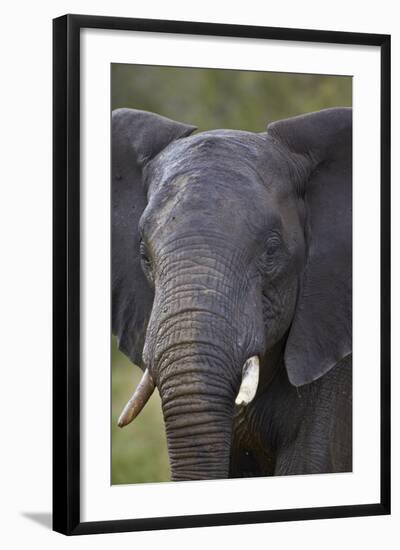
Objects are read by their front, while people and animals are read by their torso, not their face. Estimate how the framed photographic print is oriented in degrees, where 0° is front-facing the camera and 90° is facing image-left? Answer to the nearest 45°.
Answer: approximately 315°
